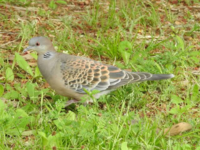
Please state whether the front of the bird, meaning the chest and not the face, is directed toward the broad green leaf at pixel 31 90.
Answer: yes

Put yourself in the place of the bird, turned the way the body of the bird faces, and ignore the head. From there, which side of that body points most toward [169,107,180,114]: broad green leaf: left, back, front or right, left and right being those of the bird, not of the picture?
back

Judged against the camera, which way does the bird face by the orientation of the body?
to the viewer's left

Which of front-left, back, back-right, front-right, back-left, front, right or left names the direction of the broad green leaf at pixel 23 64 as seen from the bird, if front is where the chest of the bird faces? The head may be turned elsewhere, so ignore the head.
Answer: front-right

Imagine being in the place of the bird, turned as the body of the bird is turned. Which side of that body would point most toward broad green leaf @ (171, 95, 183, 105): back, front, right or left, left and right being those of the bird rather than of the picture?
back

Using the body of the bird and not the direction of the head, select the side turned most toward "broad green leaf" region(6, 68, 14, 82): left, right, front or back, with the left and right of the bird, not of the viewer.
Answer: front

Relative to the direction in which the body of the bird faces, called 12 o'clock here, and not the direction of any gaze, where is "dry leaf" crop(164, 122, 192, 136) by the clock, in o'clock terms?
The dry leaf is roughly at 7 o'clock from the bird.

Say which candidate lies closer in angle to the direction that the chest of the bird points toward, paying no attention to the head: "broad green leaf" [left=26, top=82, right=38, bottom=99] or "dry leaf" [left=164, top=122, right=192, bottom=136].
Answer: the broad green leaf

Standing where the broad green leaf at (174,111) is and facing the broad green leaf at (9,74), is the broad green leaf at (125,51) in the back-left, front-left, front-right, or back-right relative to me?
front-right

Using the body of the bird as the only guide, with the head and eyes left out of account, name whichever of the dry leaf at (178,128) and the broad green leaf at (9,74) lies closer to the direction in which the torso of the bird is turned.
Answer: the broad green leaf
